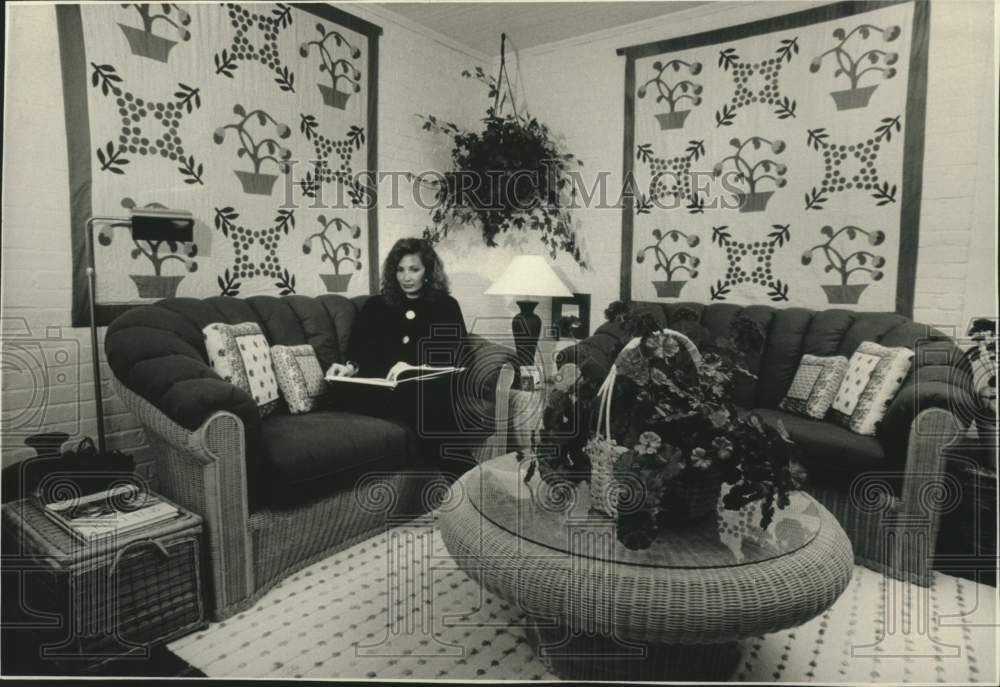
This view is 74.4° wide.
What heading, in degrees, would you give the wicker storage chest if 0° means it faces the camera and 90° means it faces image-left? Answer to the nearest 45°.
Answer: approximately 315°

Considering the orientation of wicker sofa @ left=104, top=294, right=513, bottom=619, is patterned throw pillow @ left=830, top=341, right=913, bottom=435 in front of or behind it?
in front

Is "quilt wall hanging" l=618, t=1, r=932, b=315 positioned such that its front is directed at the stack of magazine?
yes

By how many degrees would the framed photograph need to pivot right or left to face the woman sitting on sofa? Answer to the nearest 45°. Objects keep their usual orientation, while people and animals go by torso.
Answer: approximately 45° to its right

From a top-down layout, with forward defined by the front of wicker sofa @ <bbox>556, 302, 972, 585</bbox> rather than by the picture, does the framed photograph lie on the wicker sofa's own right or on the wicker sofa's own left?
on the wicker sofa's own right

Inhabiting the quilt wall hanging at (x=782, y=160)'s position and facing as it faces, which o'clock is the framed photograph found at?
The framed photograph is roughly at 2 o'clock from the quilt wall hanging.

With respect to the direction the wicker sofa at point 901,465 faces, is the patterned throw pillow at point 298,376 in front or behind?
in front

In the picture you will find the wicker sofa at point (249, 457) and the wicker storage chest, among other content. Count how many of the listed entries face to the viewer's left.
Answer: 0

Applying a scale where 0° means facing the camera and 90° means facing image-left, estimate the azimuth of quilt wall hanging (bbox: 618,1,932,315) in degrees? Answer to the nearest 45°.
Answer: approximately 45°

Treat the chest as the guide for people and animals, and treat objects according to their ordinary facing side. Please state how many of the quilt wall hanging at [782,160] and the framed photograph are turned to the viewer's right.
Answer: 0

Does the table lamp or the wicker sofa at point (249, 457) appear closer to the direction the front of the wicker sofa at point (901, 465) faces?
the wicker sofa
